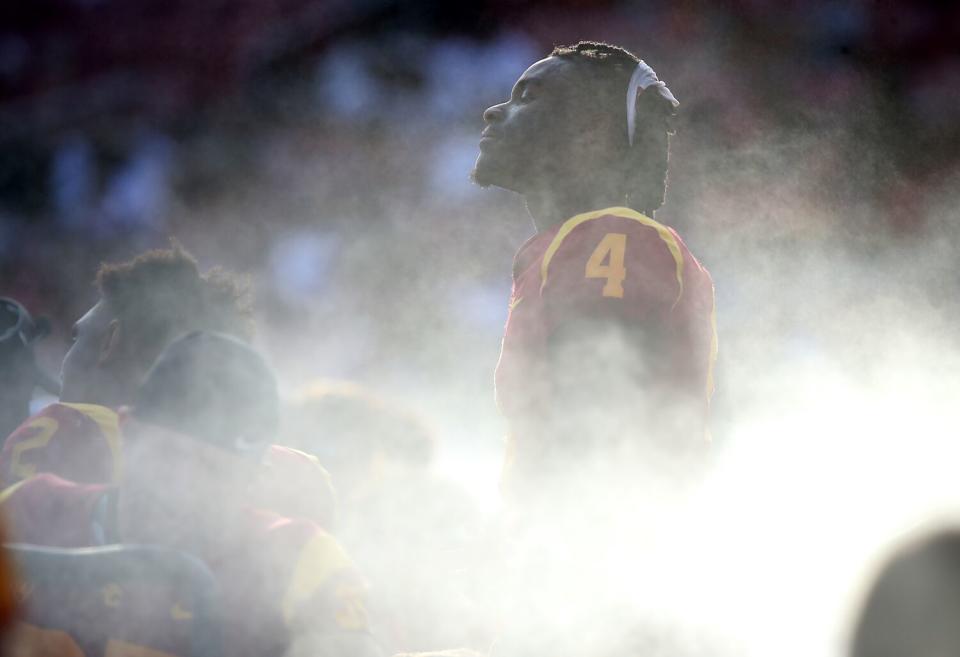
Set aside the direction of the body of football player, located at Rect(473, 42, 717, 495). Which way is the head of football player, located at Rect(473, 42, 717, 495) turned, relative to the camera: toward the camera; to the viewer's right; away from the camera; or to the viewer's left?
to the viewer's left

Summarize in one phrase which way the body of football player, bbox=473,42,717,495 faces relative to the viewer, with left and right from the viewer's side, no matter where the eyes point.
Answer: facing to the left of the viewer
